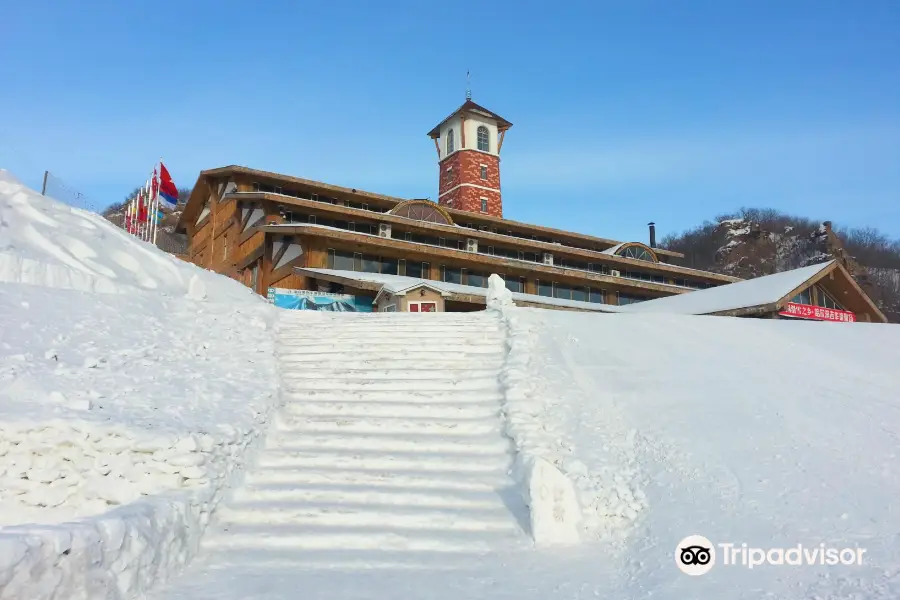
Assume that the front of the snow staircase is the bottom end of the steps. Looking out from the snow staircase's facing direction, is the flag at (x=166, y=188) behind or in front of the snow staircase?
behind

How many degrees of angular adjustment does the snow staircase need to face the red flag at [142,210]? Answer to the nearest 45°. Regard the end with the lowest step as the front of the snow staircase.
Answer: approximately 135° to its right

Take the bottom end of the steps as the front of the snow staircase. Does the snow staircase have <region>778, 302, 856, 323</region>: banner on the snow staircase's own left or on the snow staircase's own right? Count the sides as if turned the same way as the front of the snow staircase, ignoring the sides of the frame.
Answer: on the snow staircase's own left

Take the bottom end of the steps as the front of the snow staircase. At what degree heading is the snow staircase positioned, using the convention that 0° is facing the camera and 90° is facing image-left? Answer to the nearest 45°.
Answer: approximately 0°

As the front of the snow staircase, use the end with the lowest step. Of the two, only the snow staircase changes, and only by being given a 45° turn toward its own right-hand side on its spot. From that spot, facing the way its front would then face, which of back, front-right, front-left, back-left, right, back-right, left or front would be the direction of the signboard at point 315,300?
back-right

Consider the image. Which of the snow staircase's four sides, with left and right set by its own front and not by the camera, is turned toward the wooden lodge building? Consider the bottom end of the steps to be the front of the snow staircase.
back

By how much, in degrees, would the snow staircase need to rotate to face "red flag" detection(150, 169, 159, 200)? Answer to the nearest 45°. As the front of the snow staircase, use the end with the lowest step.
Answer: approximately 135° to its right
